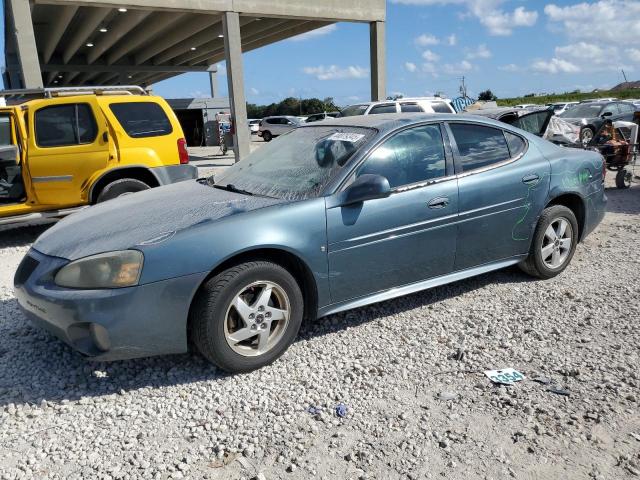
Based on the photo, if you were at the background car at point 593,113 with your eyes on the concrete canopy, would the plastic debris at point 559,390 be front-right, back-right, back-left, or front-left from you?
front-left

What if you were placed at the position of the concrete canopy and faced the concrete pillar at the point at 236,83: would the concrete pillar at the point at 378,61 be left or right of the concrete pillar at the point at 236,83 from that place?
left

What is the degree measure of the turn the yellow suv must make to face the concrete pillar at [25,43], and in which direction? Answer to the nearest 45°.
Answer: approximately 90° to its right

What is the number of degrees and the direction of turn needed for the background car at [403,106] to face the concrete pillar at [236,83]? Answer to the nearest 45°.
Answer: approximately 45° to its right

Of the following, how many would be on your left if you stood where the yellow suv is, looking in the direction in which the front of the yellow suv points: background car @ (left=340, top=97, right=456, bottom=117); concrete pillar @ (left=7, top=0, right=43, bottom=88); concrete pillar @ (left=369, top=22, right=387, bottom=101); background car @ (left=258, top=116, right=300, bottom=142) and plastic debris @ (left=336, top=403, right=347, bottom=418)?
1

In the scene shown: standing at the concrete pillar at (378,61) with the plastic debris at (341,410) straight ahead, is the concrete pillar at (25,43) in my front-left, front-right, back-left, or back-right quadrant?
front-right

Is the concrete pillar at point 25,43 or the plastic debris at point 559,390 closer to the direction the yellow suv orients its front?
the concrete pillar

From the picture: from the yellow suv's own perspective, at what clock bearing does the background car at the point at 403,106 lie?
The background car is roughly at 5 o'clock from the yellow suv.

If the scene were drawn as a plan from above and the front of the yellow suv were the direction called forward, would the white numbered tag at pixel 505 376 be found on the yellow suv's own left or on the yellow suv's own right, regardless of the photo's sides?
on the yellow suv's own left

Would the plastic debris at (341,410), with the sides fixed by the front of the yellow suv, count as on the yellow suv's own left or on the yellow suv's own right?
on the yellow suv's own left

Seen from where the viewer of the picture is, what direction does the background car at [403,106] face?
facing the viewer and to the left of the viewer

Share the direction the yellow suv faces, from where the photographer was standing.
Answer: facing to the left of the viewer

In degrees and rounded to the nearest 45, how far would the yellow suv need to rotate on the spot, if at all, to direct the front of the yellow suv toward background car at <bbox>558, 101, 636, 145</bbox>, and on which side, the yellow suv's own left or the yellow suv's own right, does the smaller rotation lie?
approximately 180°

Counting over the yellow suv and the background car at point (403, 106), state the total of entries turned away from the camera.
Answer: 0
